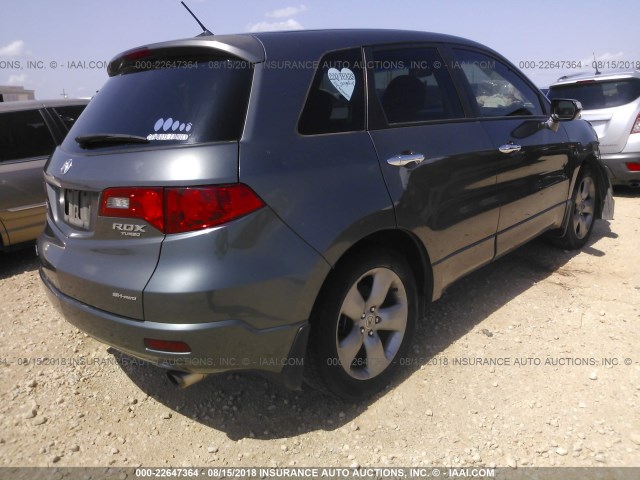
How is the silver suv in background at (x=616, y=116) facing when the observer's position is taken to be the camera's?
facing away from the viewer and to the right of the viewer

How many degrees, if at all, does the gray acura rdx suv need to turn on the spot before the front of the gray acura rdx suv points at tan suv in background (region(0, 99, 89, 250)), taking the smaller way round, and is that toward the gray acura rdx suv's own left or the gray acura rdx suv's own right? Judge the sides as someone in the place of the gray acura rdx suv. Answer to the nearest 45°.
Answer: approximately 90° to the gray acura rdx suv's own left

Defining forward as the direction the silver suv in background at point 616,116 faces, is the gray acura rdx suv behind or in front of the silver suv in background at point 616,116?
behind

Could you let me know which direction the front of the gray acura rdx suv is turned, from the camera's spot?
facing away from the viewer and to the right of the viewer

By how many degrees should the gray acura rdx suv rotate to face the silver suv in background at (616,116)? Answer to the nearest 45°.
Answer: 0° — it already faces it

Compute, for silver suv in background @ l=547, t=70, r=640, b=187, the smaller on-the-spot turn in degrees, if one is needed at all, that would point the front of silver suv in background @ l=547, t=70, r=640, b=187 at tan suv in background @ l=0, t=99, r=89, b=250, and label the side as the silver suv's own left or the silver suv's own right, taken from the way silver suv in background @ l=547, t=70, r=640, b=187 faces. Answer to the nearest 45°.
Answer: approximately 180°
